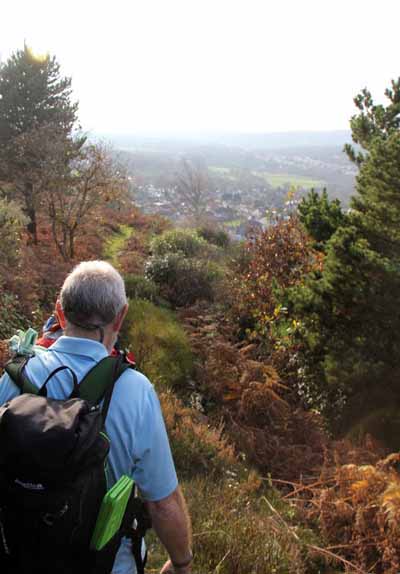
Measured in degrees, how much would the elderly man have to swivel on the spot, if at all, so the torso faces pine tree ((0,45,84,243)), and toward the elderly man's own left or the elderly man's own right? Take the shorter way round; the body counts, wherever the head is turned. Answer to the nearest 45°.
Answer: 0° — they already face it

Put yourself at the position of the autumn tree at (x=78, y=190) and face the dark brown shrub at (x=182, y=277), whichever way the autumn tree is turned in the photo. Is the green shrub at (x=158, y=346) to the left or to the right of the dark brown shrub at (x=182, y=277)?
right

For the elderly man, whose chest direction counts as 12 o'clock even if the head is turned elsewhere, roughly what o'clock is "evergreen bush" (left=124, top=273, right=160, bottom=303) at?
The evergreen bush is roughly at 12 o'clock from the elderly man.

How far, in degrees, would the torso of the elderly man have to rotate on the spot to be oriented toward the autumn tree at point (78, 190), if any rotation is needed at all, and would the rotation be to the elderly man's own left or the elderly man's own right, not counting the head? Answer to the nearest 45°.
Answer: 0° — they already face it

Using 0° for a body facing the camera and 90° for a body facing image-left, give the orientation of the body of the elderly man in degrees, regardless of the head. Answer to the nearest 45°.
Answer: approximately 180°
